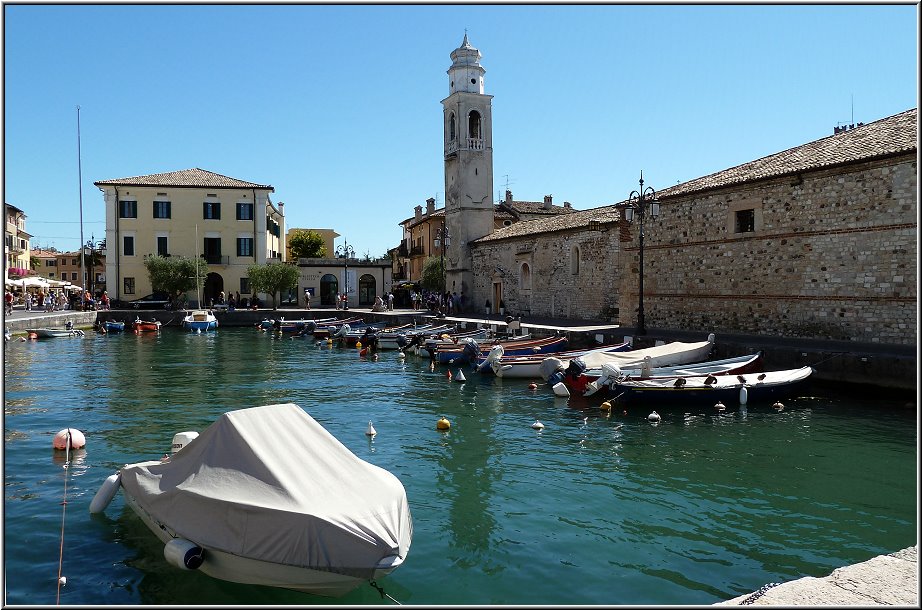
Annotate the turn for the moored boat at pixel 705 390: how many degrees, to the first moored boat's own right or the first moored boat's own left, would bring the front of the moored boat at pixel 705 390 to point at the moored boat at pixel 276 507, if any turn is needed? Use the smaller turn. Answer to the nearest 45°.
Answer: approximately 90° to the first moored boat's own right

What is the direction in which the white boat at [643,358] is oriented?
to the viewer's right

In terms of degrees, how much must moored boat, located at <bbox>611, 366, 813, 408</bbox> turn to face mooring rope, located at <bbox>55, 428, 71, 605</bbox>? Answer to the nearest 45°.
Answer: approximately 135° to its right

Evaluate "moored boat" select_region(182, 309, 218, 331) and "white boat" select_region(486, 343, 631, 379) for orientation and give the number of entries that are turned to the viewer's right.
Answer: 1

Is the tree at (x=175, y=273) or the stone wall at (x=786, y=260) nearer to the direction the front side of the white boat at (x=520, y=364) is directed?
the stone wall

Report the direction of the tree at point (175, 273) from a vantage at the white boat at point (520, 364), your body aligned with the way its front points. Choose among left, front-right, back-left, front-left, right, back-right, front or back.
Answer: back-left

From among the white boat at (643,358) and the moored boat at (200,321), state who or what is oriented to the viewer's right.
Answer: the white boat

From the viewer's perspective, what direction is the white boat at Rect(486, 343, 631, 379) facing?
to the viewer's right

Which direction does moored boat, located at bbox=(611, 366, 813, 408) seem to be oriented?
to the viewer's right

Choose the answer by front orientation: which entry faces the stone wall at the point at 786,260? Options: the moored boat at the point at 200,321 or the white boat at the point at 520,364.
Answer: the white boat
